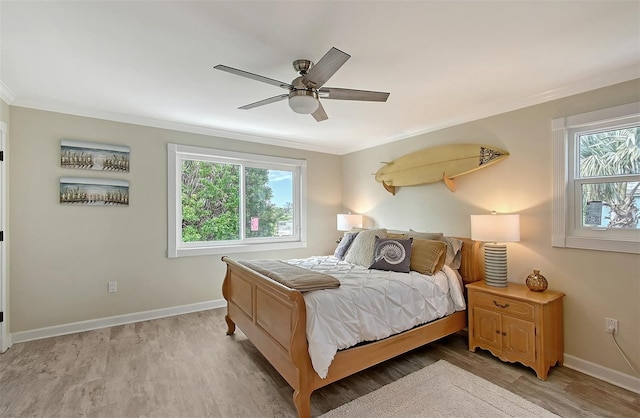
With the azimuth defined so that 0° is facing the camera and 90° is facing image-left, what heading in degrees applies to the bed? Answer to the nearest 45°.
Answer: approximately 45°

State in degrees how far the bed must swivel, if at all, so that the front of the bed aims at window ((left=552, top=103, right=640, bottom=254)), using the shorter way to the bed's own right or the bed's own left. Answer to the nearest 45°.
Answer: approximately 135° to the bed's own left

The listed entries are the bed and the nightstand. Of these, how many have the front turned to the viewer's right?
0

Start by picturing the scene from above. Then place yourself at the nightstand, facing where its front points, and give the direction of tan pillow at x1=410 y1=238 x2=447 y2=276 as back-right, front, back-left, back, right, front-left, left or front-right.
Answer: front-right

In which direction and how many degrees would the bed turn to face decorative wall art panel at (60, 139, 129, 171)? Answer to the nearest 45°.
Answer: approximately 45° to its right

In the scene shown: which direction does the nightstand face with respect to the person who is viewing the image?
facing the viewer and to the left of the viewer

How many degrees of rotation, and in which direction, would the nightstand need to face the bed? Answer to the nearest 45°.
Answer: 0° — it already faces it

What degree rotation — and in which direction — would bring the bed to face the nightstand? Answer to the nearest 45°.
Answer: approximately 135° to its left

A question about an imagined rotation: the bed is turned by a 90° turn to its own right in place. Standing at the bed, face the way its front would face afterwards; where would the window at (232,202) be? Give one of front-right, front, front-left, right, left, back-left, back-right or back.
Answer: front

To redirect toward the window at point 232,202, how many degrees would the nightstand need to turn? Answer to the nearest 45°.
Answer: approximately 45° to its right
